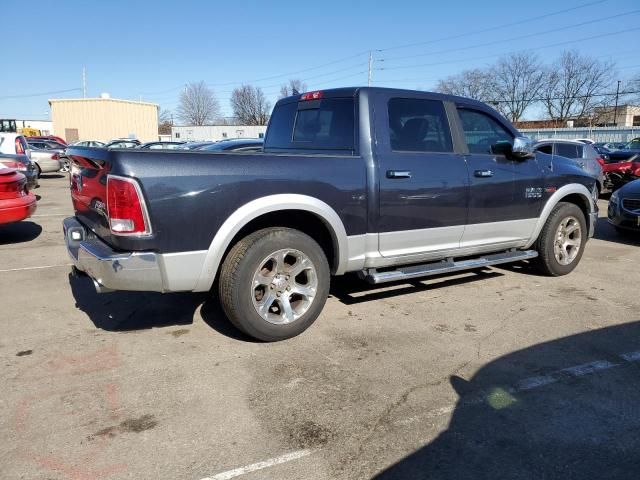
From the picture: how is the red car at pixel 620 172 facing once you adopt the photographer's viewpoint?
facing the viewer and to the left of the viewer

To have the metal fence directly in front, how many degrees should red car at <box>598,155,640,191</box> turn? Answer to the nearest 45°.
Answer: approximately 135° to its right

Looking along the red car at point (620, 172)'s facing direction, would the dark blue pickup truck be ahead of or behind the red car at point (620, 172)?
ahead

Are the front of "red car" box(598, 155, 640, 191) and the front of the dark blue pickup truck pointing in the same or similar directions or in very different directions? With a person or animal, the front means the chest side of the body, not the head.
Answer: very different directions

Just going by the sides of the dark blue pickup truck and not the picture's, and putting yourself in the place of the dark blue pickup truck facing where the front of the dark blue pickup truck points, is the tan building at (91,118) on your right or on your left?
on your left

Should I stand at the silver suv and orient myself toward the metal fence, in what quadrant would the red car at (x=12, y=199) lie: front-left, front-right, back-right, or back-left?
back-left

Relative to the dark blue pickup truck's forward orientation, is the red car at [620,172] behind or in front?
in front

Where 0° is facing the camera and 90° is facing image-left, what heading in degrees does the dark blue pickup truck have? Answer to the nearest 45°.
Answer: approximately 225°

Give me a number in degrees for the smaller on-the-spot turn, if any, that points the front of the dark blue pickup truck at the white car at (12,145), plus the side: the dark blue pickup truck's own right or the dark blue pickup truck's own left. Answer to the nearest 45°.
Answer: approximately 90° to the dark blue pickup truck's own left

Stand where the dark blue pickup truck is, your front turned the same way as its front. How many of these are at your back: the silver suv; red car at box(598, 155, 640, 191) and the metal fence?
0

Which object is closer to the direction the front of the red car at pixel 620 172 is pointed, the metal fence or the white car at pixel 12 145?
the white car

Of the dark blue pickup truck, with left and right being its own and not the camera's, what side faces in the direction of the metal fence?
front

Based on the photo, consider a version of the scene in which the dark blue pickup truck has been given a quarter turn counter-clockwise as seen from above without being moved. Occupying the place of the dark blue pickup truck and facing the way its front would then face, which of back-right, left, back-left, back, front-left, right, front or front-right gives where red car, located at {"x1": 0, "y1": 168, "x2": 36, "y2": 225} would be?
front

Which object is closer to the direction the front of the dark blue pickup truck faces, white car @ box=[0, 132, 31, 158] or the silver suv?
the silver suv
